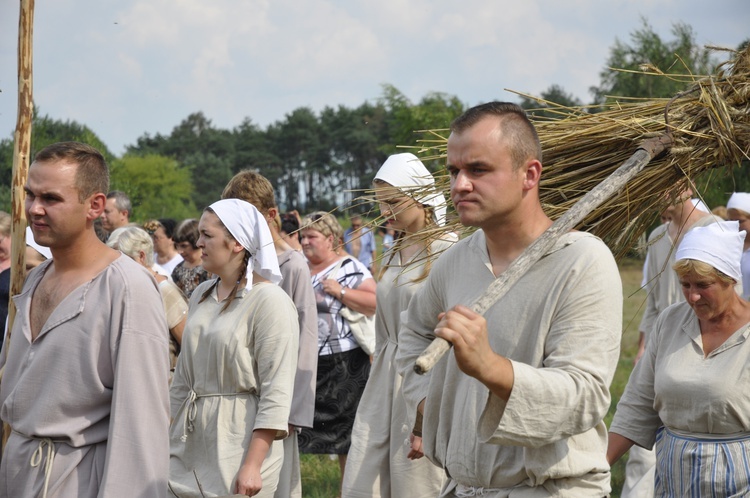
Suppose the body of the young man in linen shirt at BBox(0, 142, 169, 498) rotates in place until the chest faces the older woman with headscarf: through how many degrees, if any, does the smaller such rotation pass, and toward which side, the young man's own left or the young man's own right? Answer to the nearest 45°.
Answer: approximately 135° to the young man's own left

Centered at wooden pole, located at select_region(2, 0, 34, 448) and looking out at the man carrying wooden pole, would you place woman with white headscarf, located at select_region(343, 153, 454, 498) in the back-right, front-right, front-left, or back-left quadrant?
front-left

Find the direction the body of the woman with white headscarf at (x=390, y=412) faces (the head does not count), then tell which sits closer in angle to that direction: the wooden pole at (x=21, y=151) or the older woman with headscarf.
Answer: the wooden pole

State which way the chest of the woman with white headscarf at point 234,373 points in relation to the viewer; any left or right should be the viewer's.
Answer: facing the viewer and to the left of the viewer

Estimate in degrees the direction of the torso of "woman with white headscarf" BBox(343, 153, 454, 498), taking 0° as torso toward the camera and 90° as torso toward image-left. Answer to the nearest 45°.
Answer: approximately 45°

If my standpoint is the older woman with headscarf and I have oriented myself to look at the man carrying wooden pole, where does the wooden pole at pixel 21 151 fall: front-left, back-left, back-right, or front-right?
front-right

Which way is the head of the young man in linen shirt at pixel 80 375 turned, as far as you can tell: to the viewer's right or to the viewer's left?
to the viewer's left

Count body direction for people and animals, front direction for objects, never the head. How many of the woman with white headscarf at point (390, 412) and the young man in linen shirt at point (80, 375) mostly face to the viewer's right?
0

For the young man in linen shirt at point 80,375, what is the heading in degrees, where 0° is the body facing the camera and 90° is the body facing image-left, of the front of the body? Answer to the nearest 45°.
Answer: approximately 45°

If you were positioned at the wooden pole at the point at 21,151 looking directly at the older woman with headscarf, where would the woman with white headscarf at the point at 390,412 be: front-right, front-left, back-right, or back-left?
front-left
